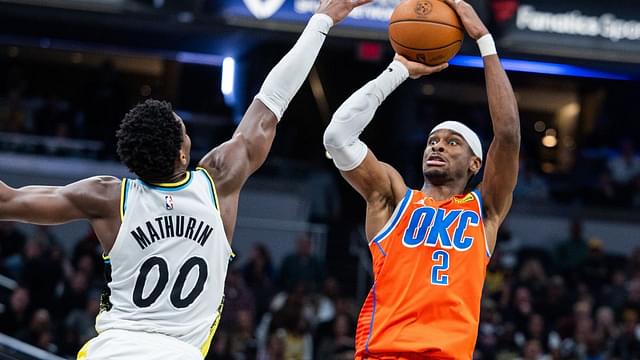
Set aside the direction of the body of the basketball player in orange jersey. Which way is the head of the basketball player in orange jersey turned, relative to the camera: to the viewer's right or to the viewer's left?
to the viewer's left

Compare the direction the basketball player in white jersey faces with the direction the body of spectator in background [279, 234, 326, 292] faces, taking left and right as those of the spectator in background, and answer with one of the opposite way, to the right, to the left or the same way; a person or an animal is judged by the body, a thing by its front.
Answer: the opposite way

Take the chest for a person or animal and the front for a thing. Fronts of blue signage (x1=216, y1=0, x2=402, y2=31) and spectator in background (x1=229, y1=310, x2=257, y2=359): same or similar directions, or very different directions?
same or similar directions

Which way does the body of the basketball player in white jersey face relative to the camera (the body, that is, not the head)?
away from the camera

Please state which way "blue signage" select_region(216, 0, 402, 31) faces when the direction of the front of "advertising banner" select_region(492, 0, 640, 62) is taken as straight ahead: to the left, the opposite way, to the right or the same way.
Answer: the same way

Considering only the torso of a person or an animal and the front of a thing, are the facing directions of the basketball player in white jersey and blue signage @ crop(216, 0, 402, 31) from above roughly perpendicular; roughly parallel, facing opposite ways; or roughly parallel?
roughly parallel, facing opposite ways

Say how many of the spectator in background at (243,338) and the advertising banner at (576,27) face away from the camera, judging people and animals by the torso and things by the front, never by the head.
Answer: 0

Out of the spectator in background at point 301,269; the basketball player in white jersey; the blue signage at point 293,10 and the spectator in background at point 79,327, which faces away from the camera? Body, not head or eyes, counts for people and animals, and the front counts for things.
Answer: the basketball player in white jersey

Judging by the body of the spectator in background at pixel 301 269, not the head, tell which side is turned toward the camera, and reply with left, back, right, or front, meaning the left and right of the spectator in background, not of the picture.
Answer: front

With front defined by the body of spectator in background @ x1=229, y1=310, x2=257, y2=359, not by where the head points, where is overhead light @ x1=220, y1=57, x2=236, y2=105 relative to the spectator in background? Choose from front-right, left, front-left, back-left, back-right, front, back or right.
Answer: back

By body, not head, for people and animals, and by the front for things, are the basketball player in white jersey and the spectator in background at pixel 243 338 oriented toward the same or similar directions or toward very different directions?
very different directions

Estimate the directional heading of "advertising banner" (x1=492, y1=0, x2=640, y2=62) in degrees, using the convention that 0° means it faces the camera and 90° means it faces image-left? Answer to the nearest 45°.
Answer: approximately 0°

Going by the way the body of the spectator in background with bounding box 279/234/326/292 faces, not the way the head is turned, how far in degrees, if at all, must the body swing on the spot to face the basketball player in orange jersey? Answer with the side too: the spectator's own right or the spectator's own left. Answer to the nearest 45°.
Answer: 0° — they already face them

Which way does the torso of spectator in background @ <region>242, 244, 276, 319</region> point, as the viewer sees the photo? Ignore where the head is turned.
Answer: toward the camera

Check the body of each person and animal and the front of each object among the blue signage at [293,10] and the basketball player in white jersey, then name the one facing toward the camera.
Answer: the blue signage

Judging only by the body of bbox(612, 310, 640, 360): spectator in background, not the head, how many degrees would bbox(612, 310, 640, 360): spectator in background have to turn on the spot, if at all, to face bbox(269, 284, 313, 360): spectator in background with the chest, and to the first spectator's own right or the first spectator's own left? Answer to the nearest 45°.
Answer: approximately 45° to the first spectator's own right

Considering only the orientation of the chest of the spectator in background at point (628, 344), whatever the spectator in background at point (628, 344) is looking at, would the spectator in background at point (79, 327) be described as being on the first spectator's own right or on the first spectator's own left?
on the first spectator's own right
